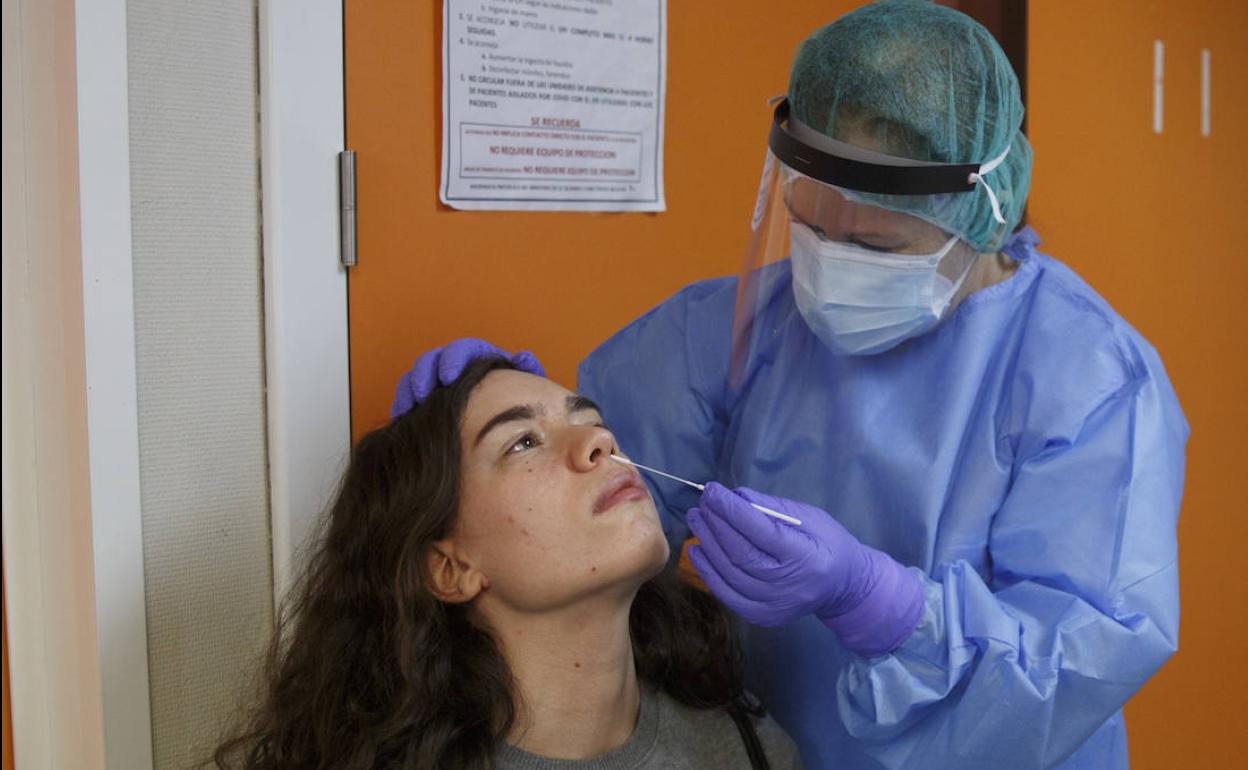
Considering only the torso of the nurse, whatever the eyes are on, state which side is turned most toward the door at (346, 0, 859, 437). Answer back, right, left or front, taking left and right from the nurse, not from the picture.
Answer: right

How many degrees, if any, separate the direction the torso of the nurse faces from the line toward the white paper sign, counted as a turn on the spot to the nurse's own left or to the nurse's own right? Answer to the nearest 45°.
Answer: approximately 90° to the nurse's own right

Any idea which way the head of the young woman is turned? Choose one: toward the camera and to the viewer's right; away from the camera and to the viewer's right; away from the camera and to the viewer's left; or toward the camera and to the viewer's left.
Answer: toward the camera and to the viewer's right

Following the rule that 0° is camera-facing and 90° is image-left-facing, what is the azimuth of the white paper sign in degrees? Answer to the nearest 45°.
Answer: approximately 0°

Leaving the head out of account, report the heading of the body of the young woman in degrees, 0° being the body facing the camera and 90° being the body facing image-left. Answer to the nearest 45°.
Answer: approximately 315°

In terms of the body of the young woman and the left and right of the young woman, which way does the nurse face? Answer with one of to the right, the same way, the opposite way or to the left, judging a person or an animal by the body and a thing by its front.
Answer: to the right

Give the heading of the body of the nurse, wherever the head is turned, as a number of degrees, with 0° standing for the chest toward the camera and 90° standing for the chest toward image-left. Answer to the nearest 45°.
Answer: approximately 45°
